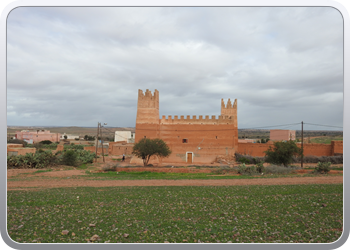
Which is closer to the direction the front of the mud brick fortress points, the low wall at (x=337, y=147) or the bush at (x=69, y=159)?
the bush

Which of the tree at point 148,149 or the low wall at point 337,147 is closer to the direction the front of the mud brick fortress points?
the tree

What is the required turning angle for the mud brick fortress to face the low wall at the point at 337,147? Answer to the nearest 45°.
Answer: approximately 90° to its left

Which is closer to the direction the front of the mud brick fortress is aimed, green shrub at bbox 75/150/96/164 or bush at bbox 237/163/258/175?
the bush

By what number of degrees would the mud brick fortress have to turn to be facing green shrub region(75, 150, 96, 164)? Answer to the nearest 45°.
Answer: approximately 45° to its right

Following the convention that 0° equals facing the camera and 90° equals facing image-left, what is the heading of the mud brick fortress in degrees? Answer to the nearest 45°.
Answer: approximately 0°
